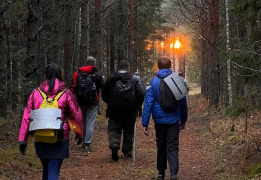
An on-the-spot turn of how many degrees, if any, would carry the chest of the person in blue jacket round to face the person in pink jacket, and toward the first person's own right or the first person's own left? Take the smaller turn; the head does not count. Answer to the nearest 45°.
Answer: approximately 135° to the first person's own left

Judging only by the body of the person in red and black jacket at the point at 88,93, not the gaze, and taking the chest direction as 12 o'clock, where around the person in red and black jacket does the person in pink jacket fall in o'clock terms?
The person in pink jacket is roughly at 6 o'clock from the person in red and black jacket.

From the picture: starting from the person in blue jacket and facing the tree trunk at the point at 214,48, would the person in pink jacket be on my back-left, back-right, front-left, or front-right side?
back-left

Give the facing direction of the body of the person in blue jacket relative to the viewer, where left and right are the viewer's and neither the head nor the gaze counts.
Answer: facing away from the viewer

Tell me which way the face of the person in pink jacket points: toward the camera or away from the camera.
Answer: away from the camera

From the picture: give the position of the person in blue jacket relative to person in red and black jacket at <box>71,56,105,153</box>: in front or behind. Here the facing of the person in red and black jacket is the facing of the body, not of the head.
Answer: behind

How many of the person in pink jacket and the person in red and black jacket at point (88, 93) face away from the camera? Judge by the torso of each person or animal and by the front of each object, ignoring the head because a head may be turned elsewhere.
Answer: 2

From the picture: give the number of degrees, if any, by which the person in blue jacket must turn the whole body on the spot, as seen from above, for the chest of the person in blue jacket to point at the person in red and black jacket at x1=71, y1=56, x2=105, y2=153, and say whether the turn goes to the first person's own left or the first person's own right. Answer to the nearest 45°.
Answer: approximately 45° to the first person's own left

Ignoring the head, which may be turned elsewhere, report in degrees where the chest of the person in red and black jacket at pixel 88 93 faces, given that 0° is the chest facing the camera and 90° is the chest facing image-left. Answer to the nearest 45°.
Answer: approximately 180°
